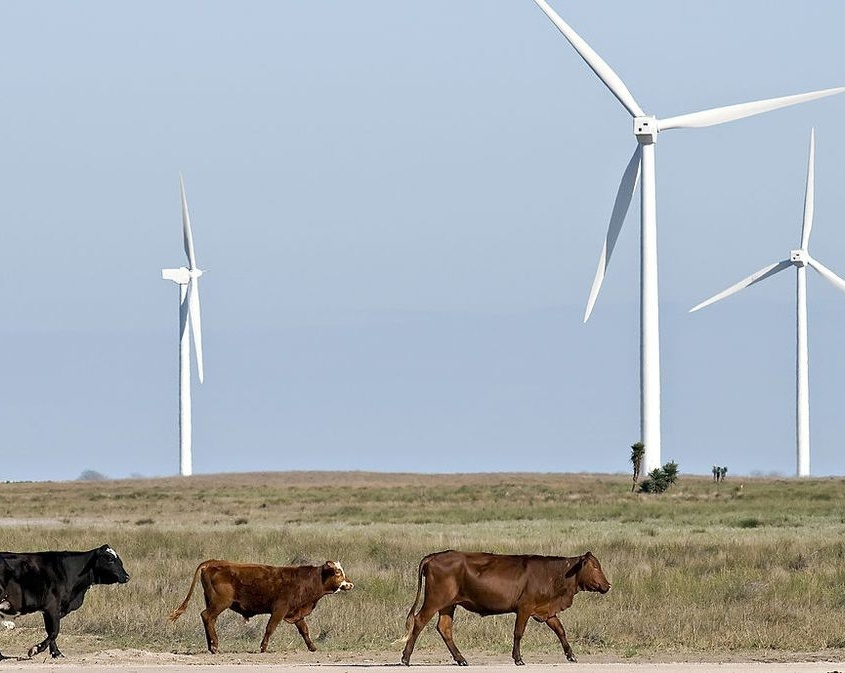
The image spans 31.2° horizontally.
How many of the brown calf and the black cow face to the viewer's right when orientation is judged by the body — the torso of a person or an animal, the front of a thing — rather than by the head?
2

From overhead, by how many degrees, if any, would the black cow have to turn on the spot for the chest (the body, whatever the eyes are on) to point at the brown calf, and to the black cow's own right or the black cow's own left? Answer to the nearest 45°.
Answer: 0° — it already faces it

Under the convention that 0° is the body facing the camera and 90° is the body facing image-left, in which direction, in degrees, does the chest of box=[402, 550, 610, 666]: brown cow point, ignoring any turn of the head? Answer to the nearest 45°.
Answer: approximately 270°

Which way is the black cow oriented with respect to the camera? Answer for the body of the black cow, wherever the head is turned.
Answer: to the viewer's right

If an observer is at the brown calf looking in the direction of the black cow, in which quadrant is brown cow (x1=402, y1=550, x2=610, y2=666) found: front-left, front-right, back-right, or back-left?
back-left

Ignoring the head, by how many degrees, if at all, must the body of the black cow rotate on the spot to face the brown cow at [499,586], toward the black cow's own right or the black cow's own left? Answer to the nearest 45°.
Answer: approximately 45° to the black cow's own right

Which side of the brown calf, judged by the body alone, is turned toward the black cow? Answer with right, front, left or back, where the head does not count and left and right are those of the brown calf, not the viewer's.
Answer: back

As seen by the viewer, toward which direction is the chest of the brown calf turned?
to the viewer's right

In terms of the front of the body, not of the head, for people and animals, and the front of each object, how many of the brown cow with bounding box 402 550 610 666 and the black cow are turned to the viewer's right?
2

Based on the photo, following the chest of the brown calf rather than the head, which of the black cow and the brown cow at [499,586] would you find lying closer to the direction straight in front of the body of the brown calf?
the brown cow

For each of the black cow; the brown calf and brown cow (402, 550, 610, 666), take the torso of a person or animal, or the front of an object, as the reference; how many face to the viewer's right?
3

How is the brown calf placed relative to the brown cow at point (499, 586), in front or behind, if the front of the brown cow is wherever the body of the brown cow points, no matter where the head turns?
behind
